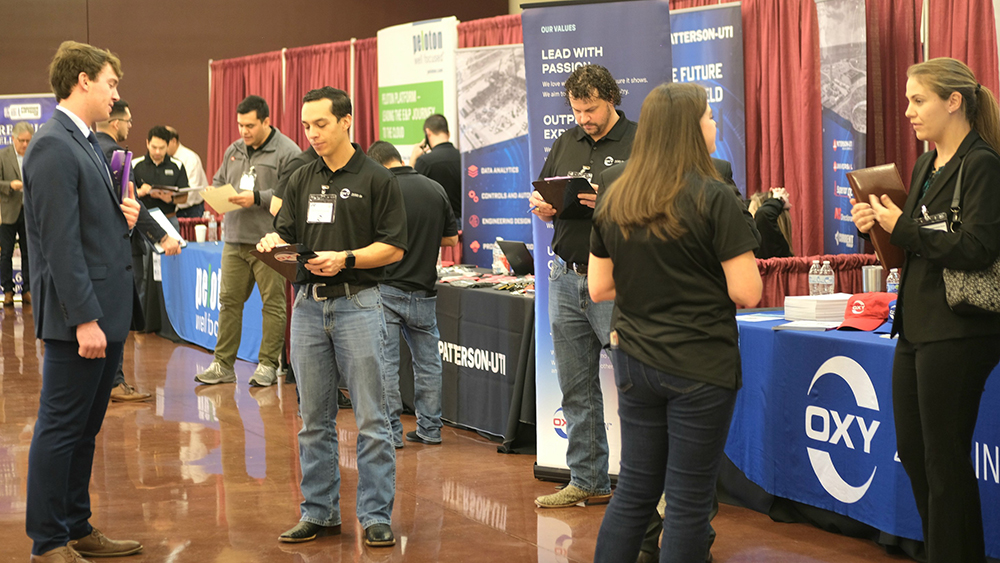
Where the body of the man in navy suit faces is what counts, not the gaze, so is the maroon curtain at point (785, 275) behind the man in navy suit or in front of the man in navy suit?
in front

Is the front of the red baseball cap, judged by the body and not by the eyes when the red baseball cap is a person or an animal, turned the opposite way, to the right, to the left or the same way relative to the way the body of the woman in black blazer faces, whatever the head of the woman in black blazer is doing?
the same way

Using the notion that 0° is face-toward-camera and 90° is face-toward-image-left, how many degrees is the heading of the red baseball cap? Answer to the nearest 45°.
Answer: approximately 45°

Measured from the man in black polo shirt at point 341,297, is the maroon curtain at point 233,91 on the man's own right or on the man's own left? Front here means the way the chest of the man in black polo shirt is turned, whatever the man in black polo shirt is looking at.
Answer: on the man's own right

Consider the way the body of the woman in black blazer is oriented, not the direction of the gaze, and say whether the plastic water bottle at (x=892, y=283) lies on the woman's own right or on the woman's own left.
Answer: on the woman's own right

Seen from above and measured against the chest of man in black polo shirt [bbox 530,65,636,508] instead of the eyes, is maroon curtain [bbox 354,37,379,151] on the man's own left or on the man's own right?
on the man's own right

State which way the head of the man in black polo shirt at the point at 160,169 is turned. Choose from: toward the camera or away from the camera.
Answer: toward the camera

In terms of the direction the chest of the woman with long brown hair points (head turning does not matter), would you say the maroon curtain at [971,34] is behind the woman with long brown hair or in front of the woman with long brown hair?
in front

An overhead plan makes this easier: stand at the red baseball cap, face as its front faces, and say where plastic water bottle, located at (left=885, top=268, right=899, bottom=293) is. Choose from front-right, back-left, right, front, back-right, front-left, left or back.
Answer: back-right

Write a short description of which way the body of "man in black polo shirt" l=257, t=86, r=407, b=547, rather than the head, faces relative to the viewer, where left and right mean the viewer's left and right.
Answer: facing the viewer and to the left of the viewer

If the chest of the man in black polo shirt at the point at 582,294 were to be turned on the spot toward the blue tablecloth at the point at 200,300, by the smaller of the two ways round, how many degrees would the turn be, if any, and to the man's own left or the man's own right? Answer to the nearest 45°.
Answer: approximately 90° to the man's own right

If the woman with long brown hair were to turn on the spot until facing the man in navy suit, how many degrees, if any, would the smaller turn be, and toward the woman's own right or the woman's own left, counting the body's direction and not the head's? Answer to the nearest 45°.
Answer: approximately 135° to the woman's own left

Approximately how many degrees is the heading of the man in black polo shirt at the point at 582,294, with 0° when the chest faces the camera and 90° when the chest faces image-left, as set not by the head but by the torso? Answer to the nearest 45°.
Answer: approximately 45°
